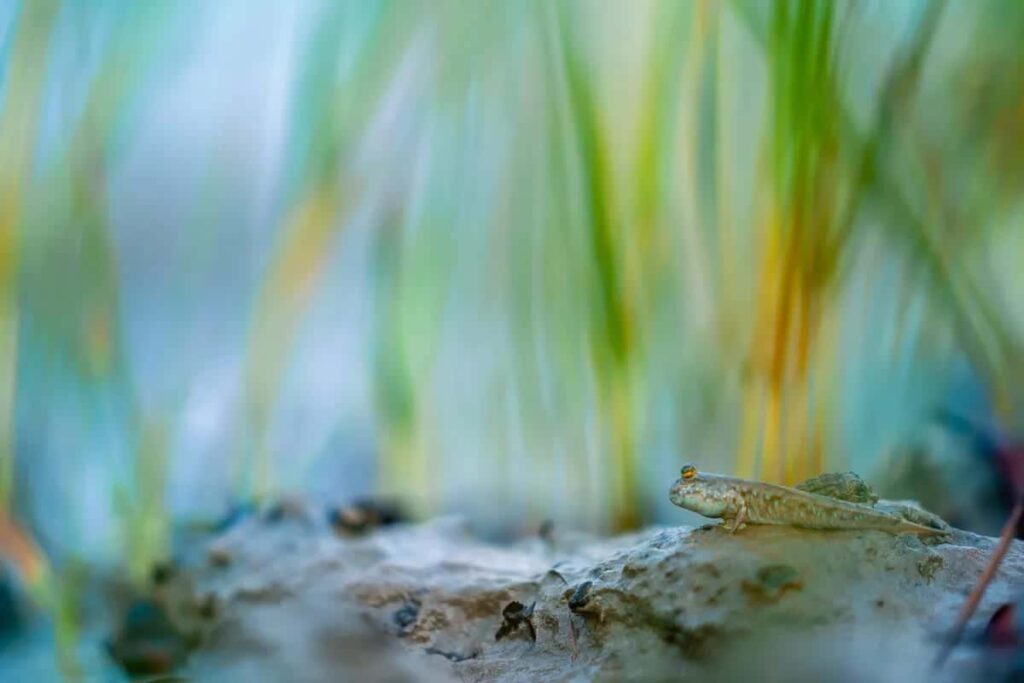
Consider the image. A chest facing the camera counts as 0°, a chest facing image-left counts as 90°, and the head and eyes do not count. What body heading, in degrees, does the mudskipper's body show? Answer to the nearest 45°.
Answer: approximately 90°
